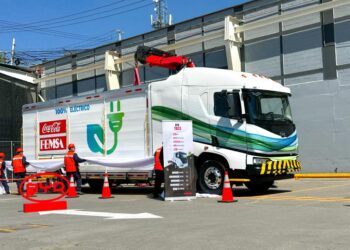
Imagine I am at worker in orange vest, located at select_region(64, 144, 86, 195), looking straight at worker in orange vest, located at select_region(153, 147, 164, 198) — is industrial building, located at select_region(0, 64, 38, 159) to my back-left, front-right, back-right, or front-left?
back-left

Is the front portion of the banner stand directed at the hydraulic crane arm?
no

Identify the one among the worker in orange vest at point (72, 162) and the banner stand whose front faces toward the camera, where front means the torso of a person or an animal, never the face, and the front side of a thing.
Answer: the banner stand

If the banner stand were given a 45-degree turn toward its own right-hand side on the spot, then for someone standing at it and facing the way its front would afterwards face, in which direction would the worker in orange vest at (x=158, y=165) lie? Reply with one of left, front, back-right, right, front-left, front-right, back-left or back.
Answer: right

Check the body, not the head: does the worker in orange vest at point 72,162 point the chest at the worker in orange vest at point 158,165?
no

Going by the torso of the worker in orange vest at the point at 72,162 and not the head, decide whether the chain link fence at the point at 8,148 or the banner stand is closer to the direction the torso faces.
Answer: the banner stand

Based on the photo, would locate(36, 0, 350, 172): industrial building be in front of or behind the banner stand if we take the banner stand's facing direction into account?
behind

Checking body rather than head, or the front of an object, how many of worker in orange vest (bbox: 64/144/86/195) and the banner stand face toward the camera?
1

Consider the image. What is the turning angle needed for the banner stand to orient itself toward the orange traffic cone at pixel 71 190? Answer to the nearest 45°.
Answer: approximately 135° to its right

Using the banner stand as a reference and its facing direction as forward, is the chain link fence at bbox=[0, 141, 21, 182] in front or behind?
behind

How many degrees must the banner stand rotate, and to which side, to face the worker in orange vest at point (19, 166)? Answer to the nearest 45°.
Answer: approximately 135° to its right

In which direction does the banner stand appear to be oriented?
toward the camera

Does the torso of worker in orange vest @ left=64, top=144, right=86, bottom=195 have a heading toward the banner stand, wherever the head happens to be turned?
no

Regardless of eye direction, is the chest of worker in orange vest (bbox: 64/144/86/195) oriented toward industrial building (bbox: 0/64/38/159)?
no
